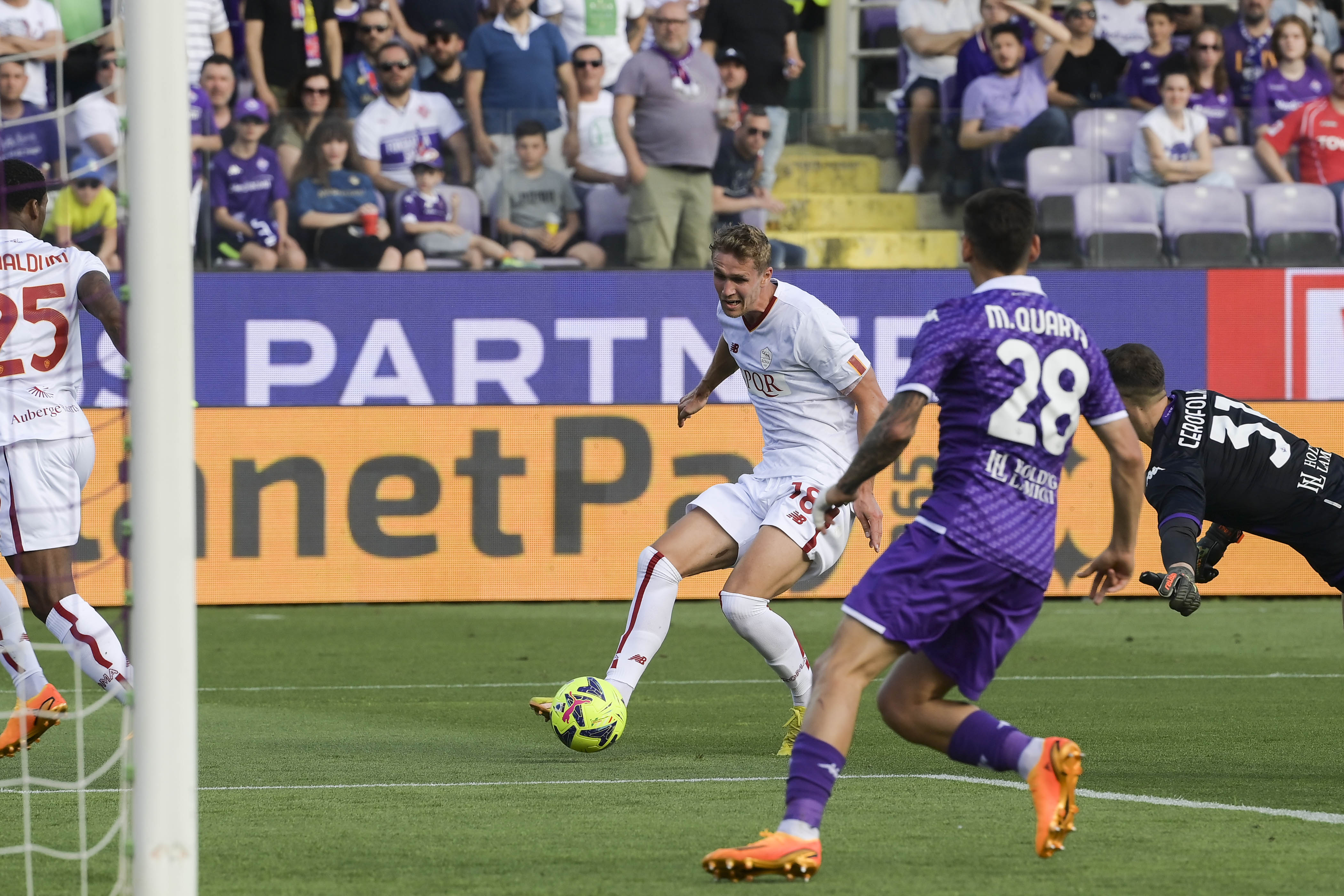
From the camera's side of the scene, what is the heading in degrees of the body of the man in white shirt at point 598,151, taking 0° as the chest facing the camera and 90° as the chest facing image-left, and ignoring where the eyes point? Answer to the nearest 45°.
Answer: approximately 0°

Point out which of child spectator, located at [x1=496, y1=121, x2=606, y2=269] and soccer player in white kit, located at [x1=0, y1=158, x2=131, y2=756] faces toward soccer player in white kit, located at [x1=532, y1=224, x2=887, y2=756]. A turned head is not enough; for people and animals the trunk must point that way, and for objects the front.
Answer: the child spectator

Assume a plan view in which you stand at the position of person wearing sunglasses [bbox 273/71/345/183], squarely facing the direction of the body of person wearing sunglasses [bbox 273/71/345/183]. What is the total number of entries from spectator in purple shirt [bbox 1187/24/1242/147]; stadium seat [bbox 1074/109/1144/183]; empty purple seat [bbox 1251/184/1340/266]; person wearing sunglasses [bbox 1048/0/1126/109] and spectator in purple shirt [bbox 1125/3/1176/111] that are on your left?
5

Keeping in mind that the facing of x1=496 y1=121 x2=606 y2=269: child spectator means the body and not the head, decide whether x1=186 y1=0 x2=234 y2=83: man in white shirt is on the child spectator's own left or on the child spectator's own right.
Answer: on the child spectator's own right

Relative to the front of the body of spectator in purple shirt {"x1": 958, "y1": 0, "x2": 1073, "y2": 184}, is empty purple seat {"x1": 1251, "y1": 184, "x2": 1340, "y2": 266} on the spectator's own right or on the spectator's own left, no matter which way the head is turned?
on the spectator's own left

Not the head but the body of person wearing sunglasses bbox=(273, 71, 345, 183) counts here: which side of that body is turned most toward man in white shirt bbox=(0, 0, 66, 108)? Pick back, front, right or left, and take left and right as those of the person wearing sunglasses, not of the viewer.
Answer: right
